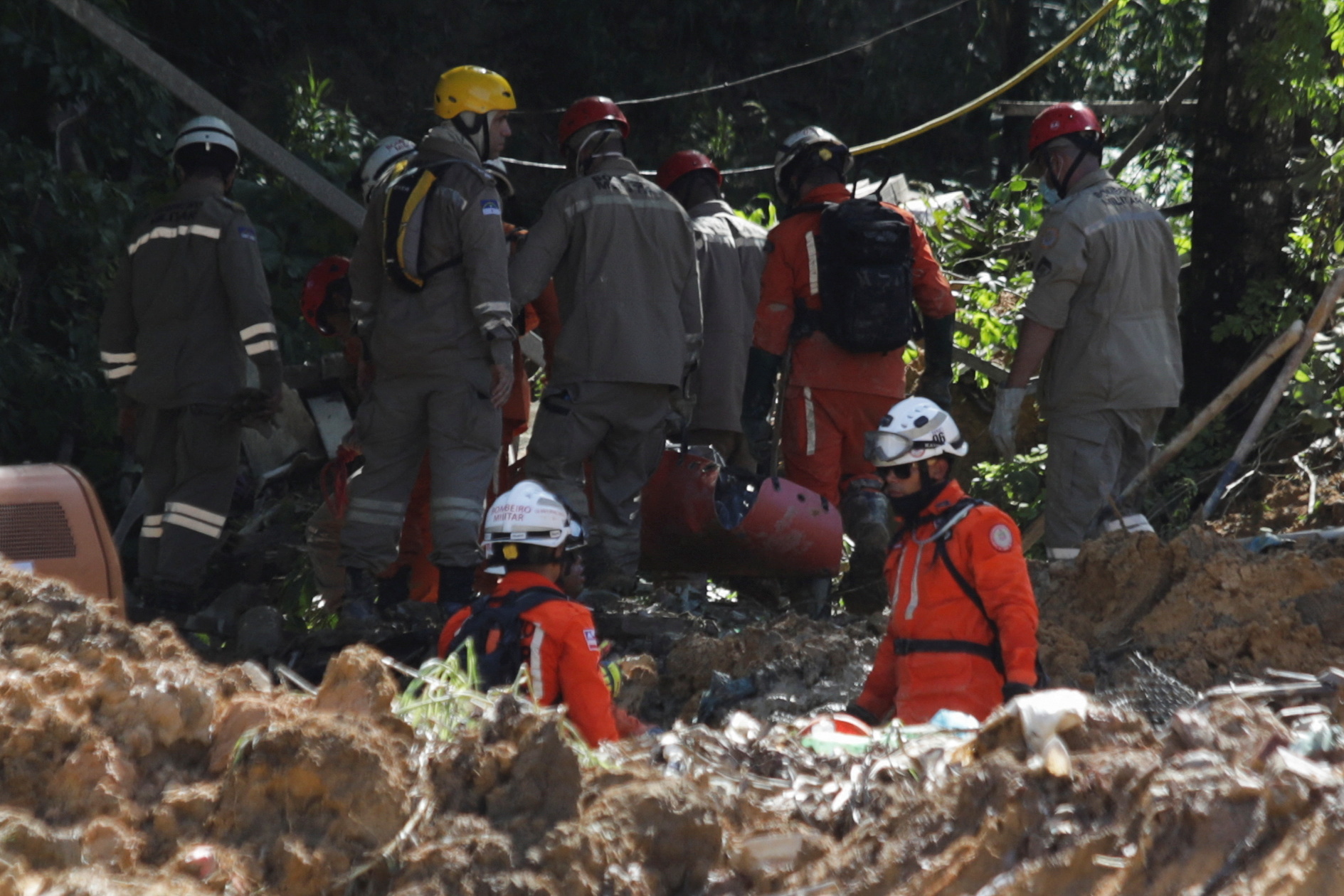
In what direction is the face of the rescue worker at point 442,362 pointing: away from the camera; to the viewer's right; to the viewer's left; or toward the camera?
to the viewer's right

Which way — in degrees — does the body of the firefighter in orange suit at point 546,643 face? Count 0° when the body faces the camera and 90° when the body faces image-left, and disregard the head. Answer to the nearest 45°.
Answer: approximately 225°

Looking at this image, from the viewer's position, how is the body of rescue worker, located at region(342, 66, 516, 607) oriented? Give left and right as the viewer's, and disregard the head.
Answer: facing away from the viewer and to the right of the viewer

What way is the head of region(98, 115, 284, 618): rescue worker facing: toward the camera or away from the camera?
away from the camera

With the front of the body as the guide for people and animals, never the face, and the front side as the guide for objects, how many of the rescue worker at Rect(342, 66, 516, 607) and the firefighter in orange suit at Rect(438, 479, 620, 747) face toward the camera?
0

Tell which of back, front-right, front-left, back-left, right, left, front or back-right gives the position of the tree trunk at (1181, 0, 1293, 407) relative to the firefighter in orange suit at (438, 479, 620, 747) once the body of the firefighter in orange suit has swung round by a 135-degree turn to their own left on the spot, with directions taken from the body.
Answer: back-right

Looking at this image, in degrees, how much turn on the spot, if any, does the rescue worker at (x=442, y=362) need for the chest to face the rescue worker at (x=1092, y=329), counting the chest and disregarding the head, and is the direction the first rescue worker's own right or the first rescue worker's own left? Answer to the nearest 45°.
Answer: approximately 45° to the first rescue worker's own right

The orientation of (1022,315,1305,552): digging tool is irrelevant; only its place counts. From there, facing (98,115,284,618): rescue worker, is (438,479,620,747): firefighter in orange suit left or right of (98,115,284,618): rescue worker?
left

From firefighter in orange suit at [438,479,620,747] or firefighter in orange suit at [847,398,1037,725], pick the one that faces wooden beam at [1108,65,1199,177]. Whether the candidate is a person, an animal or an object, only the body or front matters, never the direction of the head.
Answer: firefighter in orange suit at [438,479,620,747]
